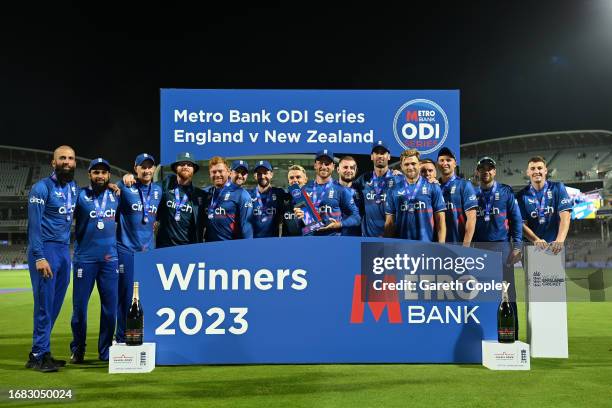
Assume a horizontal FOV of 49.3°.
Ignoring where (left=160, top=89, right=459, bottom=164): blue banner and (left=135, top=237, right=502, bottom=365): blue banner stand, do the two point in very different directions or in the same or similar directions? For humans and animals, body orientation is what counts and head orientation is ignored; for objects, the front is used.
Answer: same or similar directions

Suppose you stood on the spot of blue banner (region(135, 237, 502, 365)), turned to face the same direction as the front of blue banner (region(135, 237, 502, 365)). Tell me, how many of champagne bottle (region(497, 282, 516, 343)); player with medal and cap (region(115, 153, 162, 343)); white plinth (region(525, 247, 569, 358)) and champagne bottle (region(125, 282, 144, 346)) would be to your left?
2

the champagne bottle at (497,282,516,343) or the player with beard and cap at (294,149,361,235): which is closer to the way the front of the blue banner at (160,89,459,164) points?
the player with beard and cap

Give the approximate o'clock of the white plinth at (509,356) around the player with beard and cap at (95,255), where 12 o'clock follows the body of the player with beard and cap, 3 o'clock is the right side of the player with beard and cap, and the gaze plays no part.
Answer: The white plinth is roughly at 10 o'clock from the player with beard and cap.

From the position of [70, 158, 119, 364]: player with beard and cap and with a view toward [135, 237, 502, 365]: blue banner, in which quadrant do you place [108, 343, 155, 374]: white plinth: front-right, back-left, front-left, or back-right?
front-right

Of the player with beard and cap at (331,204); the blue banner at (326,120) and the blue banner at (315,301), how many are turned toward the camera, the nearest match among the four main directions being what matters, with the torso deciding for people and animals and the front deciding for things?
3

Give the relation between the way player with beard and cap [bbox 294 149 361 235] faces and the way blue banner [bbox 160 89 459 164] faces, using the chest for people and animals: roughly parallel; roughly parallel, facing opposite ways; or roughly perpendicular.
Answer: roughly parallel

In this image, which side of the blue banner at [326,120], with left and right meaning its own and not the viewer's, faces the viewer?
front

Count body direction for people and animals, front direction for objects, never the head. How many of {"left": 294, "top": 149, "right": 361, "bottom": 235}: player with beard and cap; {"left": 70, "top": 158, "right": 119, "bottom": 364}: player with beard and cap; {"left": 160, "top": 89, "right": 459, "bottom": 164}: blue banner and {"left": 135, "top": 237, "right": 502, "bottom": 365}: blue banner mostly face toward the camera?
4

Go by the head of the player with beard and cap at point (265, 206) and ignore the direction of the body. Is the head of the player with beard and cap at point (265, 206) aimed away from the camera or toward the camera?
toward the camera

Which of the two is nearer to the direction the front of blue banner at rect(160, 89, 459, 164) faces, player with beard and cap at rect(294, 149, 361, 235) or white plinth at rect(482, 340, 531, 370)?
the player with beard and cap

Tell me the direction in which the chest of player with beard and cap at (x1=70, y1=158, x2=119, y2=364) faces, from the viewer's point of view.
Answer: toward the camera

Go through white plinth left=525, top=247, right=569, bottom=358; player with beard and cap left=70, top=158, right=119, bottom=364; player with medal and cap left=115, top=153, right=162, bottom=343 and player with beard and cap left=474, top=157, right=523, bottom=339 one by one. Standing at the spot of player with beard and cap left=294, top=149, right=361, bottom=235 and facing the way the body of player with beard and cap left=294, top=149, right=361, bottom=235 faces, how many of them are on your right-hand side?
2

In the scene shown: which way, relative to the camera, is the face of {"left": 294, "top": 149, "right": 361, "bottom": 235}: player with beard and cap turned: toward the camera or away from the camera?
toward the camera

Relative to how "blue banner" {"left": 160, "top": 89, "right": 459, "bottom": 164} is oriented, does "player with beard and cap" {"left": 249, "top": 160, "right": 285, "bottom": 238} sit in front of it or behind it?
in front
